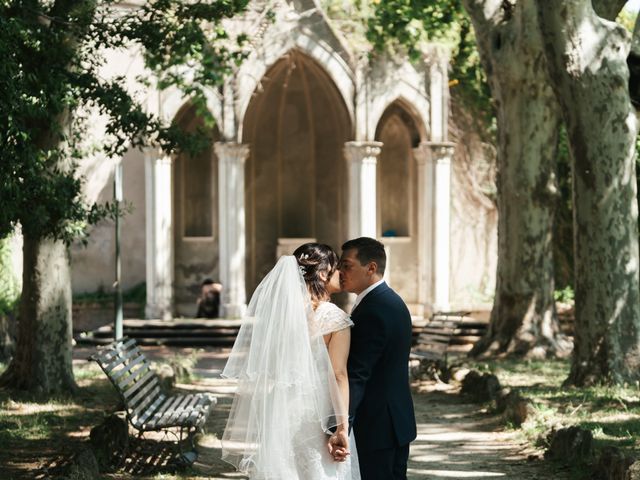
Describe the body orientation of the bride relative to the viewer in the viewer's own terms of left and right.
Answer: facing away from the viewer and to the right of the viewer

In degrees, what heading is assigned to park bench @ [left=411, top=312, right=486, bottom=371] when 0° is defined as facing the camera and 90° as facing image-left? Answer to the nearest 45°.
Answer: approximately 45°

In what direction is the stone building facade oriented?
toward the camera

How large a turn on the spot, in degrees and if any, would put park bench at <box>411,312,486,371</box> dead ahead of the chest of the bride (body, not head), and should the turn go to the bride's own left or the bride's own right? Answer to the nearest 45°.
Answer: approximately 45° to the bride's own left

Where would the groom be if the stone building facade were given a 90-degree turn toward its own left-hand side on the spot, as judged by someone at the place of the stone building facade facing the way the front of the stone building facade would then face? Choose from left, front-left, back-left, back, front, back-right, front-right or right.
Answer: right

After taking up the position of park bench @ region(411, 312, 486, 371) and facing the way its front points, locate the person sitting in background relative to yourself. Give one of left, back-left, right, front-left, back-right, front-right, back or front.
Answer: right

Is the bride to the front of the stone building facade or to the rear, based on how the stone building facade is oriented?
to the front

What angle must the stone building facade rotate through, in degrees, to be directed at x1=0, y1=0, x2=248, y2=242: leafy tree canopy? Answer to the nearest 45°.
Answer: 0° — it already faces it

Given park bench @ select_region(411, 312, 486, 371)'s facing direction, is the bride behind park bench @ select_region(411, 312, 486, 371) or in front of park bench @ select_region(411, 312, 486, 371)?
in front

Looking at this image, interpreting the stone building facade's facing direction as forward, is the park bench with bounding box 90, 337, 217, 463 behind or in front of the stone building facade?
in front

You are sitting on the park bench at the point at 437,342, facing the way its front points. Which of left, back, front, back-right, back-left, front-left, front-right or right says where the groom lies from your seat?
front-left

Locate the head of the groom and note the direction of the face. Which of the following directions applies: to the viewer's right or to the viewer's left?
to the viewer's left
